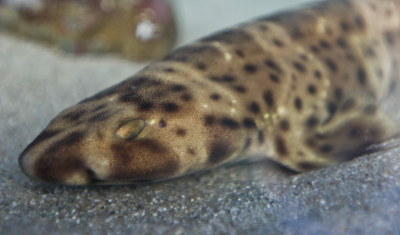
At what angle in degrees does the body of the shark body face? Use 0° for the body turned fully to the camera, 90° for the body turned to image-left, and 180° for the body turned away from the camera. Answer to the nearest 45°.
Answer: approximately 45°
